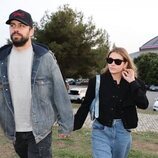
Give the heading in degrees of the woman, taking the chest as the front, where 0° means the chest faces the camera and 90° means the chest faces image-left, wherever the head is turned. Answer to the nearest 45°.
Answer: approximately 0°

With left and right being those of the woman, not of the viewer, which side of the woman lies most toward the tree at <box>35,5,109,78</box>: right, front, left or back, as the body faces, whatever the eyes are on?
back

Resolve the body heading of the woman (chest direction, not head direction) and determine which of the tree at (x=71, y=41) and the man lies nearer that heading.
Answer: the man

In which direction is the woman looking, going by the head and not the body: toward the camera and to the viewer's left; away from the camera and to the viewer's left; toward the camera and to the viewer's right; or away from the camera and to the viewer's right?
toward the camera and to the viewer's left

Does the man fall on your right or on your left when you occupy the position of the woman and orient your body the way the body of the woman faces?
on your right
